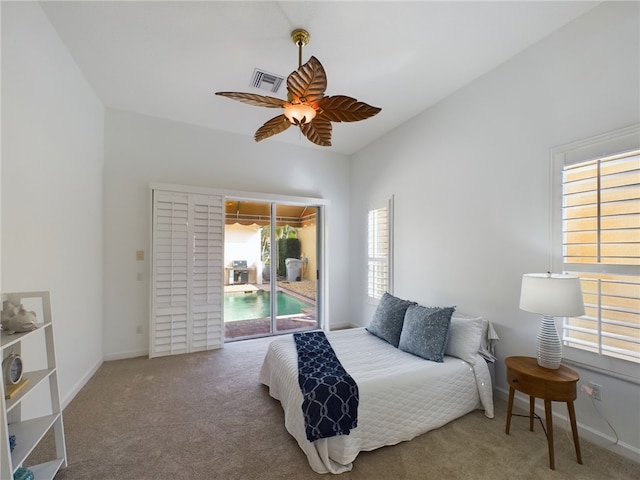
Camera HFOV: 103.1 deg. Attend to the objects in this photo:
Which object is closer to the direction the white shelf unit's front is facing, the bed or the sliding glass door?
the bed

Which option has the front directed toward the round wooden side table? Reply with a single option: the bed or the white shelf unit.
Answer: the white shelf unit

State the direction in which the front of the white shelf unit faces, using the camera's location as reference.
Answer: facing the viewer and to the right of the viewer

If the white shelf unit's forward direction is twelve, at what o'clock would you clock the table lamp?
The table lamp is roughly at 12 o'clock from the white shelf unit.

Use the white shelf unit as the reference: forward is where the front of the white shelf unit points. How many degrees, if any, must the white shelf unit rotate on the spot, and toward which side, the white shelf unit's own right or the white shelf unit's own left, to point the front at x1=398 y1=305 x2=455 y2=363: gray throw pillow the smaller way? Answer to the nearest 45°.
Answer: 0° — it already faces it

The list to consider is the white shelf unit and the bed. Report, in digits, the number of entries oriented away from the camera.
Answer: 0

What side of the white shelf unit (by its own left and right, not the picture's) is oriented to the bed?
front

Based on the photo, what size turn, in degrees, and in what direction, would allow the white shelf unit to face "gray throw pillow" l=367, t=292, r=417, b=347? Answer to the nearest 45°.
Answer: approximately 45° to its left

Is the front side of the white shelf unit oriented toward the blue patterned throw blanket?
yes

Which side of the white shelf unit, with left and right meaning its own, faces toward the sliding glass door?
left

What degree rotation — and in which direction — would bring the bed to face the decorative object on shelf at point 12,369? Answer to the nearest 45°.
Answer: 0° — it already faces it

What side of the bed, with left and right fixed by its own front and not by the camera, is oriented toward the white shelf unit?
front

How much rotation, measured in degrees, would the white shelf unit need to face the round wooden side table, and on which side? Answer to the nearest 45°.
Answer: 0° — it already faces it

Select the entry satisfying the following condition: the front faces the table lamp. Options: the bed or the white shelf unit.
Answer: the white shelf unit
